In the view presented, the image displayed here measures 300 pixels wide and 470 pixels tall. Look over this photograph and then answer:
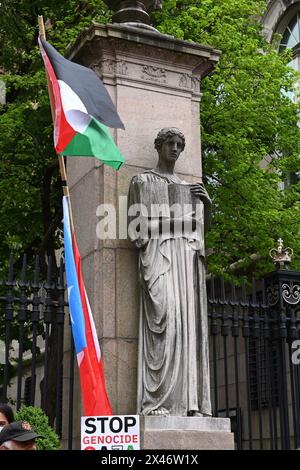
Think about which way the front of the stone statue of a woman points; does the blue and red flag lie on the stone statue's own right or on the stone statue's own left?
on the stone statue's own right

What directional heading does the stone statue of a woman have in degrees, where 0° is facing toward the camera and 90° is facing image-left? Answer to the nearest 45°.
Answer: approximately 0°
